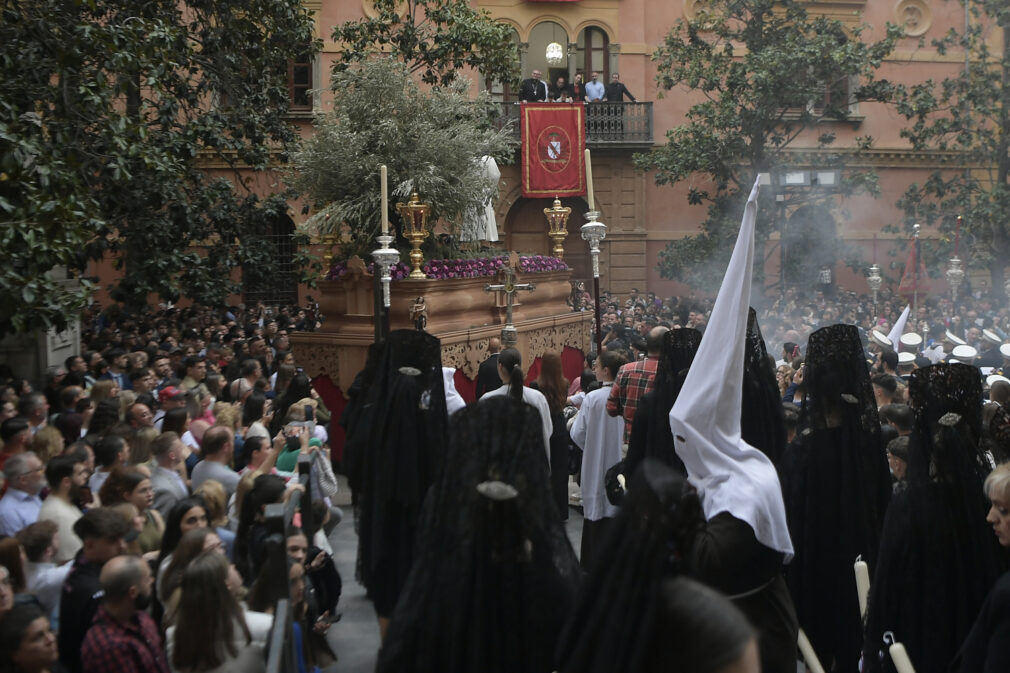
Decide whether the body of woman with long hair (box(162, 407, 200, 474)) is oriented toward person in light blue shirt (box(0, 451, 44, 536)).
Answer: no

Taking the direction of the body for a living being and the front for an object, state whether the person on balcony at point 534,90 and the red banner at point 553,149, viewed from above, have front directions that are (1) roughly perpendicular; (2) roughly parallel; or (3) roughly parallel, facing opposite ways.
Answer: roughly parallel

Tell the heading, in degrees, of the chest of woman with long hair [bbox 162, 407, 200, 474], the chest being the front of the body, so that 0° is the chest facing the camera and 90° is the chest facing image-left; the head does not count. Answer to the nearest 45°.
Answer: approximately 270°

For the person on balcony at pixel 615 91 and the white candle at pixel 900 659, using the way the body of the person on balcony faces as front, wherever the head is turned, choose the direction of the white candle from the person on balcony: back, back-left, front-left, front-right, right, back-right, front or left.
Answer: front

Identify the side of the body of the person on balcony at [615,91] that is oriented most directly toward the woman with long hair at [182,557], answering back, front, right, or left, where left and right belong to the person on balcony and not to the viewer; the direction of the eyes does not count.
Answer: front

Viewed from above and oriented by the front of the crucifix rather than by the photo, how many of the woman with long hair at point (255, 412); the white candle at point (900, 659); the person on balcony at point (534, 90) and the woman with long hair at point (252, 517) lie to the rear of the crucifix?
1

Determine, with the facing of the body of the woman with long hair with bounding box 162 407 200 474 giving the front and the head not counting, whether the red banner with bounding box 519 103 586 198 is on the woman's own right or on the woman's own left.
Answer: on the woman's own left

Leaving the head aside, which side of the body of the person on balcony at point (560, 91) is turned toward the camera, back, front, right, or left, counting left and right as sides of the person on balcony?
front

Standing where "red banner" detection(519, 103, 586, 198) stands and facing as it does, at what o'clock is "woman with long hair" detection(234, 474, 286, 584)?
The woman with long hair is roughly at 12 o'clock from the red banner.

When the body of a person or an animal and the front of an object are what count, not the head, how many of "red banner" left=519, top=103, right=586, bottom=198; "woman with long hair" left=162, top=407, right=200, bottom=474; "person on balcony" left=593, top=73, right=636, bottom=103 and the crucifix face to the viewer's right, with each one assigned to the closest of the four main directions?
1

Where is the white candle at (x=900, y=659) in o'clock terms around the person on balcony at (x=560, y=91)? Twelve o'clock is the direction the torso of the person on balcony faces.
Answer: The white candle is roughly at 12 o'clock from the person on balcony.

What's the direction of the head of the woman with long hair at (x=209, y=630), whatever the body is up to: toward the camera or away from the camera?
away from the camera

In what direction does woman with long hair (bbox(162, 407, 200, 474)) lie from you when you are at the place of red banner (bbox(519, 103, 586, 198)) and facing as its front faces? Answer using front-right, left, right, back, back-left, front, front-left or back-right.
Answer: front

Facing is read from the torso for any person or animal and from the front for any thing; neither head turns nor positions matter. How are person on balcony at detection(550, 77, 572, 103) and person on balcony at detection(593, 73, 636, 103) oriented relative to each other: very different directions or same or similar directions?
same or similar directions

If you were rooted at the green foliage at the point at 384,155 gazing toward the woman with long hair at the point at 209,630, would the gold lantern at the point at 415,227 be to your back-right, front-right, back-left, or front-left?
front-left

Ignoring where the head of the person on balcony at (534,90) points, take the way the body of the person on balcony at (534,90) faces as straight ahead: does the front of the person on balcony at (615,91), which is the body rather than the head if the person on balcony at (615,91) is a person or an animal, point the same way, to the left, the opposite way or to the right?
the same way

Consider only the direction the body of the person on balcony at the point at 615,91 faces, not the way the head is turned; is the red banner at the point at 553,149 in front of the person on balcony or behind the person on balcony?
in front

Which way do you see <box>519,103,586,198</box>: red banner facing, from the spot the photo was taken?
facing the viewer

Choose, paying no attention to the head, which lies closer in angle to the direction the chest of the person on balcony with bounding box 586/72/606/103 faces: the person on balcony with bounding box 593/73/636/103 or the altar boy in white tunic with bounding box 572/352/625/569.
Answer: the altar boy in white tunic

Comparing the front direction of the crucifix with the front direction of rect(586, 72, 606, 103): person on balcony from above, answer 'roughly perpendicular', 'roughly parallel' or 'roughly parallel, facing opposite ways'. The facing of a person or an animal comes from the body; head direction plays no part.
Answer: roughly parallel
